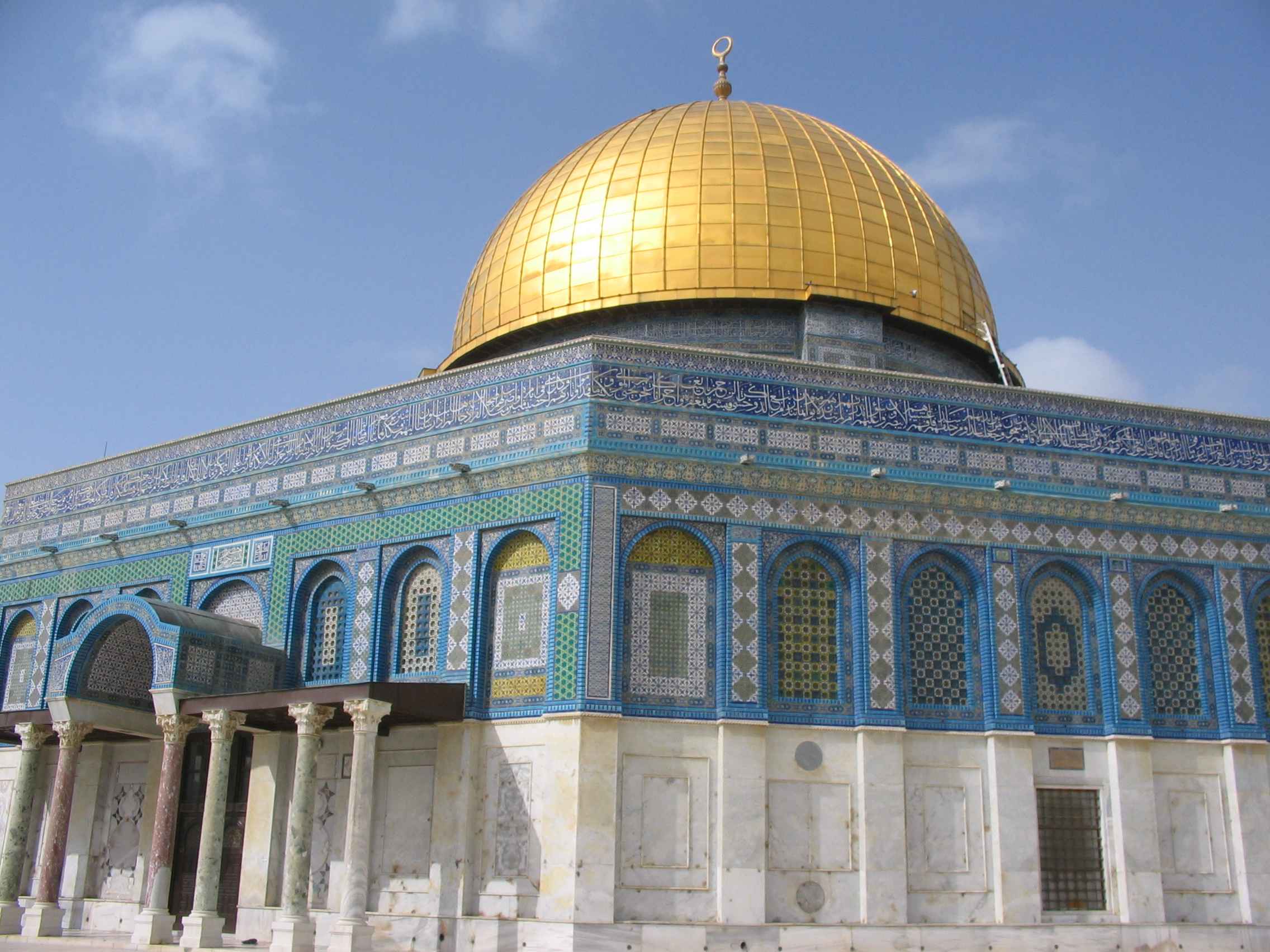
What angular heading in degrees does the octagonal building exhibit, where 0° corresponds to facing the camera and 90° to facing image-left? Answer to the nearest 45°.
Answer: approximately 45°
